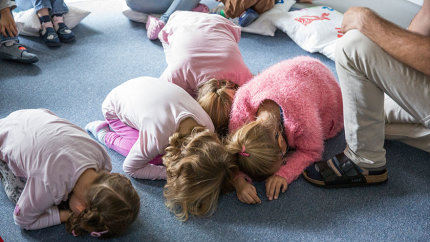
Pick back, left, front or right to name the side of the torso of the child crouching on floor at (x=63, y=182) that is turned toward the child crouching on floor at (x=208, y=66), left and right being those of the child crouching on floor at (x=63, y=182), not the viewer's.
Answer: left

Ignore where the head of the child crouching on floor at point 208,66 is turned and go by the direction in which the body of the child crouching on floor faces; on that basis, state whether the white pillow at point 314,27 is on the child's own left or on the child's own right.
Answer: on the child's own left

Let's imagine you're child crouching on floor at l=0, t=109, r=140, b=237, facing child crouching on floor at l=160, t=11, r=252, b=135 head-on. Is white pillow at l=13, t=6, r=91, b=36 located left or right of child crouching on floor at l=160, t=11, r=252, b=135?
left

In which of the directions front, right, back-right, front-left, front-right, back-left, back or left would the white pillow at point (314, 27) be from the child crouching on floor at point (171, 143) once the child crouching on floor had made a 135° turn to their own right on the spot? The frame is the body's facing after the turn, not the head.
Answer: back-right

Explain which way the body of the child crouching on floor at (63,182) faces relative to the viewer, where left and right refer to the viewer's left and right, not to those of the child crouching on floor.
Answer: facing the viewer and to the right of the viewer

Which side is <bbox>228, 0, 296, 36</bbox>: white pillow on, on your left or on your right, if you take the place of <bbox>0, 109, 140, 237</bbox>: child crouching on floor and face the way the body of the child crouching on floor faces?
on your left

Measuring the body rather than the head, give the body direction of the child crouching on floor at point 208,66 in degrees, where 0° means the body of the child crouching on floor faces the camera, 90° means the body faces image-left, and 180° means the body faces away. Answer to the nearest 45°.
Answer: approximately 0°

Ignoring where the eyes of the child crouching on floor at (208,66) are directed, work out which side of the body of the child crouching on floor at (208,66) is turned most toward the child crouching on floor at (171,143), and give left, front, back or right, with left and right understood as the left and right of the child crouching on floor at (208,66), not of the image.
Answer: front

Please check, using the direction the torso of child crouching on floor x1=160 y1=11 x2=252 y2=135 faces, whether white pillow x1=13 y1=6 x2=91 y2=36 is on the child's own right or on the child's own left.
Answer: on the child's own right

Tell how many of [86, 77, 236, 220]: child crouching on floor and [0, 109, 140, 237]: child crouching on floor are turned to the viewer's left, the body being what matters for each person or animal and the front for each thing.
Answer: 0

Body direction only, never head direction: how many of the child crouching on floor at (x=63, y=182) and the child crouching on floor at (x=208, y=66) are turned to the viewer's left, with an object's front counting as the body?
0
